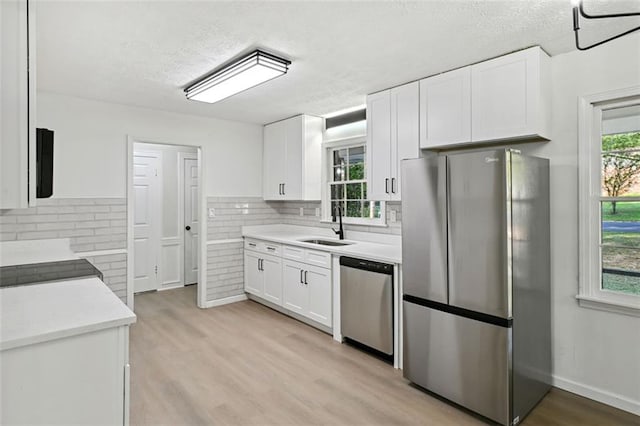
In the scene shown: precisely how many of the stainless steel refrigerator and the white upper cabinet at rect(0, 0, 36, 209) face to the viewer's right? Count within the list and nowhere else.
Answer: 1

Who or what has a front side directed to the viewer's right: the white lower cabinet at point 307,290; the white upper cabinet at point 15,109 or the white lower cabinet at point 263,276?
the white upper cabinet

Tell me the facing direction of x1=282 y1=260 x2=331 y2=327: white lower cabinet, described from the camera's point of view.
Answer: facing the viewer and to the left of the viewer

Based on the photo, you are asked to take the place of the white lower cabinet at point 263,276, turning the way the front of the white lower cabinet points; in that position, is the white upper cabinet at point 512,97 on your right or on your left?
on your left

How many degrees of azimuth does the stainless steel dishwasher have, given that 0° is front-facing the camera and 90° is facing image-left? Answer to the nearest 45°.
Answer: approximately 45°

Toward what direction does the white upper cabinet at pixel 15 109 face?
to the viewer's right

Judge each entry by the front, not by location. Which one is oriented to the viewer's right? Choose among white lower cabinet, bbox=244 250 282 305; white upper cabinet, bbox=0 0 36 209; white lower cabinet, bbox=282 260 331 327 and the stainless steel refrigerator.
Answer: the white upper cabinet

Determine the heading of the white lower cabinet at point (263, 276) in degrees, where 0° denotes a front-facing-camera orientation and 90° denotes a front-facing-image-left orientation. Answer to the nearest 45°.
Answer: approximately 45°

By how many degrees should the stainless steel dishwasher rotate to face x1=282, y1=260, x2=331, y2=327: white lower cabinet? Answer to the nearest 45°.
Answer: approximately 90° to its right

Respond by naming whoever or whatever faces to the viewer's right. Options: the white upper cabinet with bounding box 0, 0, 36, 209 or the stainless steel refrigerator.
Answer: the white upper cabinet

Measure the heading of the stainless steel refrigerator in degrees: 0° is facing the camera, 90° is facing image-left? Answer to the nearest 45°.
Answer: approximately 45°

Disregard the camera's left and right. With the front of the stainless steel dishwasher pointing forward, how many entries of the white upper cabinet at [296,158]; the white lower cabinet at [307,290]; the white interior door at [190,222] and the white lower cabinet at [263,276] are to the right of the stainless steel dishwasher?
4

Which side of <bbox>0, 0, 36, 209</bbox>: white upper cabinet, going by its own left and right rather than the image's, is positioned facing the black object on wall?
left
